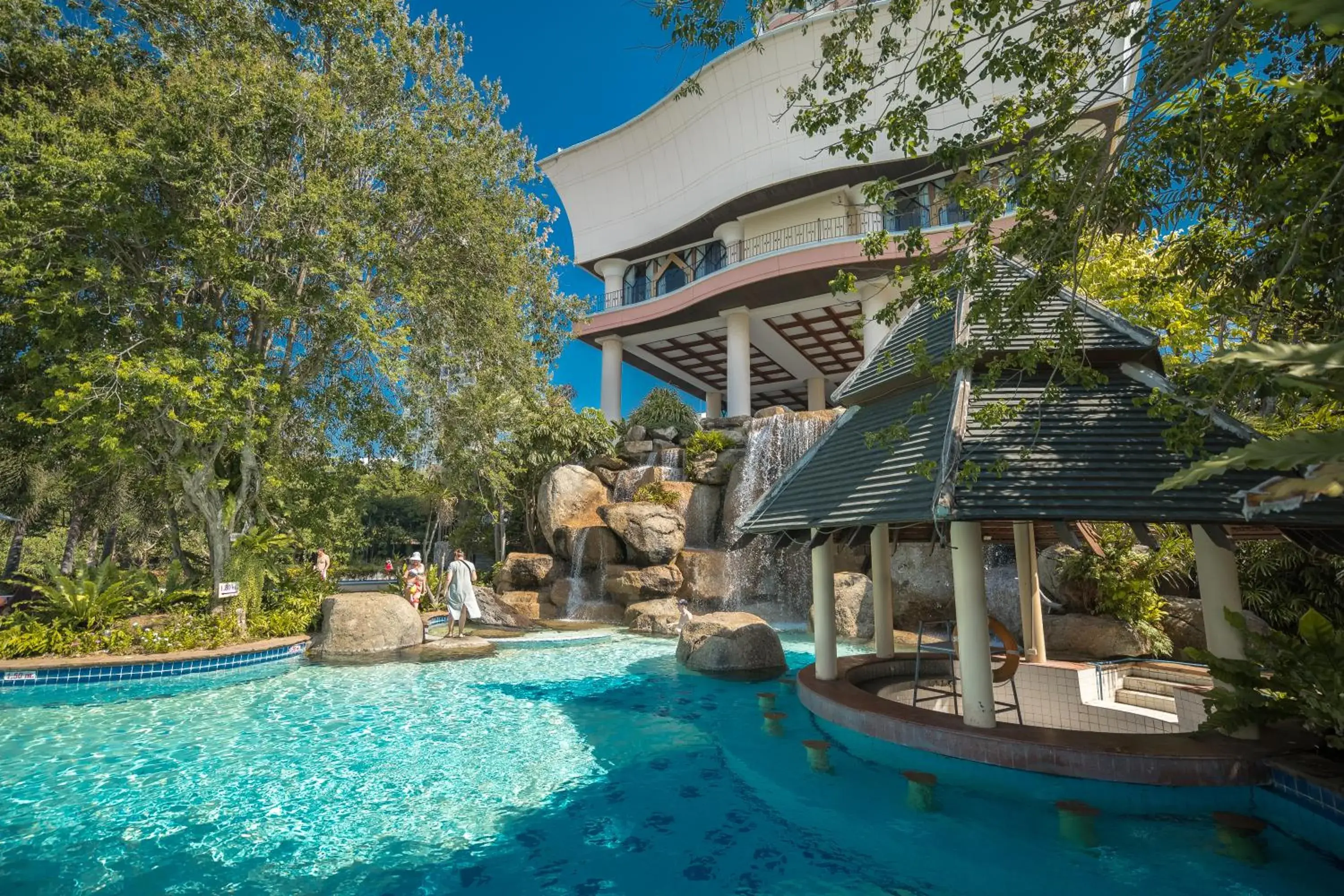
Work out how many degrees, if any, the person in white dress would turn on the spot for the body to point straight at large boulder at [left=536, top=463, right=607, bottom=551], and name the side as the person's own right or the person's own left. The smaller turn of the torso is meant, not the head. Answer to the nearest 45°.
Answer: approximately 45° to the person's own right

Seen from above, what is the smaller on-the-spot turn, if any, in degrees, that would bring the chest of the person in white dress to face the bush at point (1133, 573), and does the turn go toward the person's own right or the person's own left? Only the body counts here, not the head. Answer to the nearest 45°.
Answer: approximately 135° to the person's own right

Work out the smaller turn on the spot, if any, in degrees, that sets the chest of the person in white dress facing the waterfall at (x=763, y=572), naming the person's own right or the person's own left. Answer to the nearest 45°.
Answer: approximately 90° to the person's own right

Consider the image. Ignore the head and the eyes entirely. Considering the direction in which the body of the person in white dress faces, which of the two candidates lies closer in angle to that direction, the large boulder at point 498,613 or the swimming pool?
the large boulder

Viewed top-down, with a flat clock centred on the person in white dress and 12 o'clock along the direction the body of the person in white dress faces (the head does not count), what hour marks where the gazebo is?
The gazebo is roughly at 5 o'clock from the person in white dress.

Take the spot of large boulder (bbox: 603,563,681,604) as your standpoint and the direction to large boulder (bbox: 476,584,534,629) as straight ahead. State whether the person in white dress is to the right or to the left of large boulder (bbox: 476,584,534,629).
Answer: left

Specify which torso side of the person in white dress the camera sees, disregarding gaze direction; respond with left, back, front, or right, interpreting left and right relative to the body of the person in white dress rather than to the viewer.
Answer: back

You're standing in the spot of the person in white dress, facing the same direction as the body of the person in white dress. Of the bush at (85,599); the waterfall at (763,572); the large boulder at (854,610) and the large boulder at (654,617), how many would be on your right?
3

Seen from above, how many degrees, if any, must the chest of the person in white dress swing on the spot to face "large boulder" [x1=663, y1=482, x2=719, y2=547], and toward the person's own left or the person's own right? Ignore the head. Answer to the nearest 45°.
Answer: approximately 45° to the person's own right

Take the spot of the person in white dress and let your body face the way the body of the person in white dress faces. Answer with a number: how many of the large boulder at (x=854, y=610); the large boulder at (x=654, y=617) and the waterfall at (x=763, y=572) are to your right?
3

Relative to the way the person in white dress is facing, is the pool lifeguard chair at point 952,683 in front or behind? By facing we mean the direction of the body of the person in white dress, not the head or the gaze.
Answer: behind

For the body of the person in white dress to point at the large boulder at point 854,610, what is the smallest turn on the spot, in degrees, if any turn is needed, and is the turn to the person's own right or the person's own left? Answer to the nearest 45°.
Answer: approximately 90° to the person's own right

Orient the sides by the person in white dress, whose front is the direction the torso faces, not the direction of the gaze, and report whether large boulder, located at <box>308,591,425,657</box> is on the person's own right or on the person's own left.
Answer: on the person's own left

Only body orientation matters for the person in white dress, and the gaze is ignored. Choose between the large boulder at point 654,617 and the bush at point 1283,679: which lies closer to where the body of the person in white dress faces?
the large boulder
